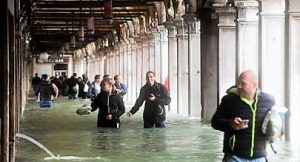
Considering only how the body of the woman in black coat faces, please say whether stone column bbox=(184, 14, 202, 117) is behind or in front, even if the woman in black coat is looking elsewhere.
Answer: behind

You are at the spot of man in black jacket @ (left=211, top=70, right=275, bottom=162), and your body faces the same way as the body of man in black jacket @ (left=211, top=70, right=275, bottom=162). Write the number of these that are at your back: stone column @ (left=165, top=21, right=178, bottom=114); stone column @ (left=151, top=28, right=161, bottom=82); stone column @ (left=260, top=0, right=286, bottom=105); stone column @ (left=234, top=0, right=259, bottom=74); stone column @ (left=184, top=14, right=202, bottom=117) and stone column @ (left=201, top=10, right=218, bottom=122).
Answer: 6

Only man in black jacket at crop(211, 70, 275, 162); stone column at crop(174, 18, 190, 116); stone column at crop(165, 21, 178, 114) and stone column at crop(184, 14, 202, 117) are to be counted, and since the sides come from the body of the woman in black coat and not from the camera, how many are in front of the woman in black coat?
1

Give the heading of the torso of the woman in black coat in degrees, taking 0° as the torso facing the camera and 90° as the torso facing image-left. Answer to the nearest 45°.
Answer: approximately 0°

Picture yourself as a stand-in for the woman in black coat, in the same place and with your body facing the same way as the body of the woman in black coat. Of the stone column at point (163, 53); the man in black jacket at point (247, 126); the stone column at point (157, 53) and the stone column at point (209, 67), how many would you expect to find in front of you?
1

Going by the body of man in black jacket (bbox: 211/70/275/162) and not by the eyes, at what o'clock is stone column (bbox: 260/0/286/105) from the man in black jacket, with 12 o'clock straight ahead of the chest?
The stone column is roughly at 6 o'clock from the man in black jacket.

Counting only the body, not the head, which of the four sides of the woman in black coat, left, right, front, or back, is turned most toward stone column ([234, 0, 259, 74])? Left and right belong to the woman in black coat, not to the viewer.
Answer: left

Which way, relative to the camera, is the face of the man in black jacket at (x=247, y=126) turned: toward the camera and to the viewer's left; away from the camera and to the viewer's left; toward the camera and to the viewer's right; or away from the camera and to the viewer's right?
toward the camera and to the viewer's left

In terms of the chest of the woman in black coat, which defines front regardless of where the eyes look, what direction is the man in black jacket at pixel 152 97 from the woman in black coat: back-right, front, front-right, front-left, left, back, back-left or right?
left

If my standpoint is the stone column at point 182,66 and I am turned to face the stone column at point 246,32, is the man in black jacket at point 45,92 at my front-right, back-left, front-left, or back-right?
back-right

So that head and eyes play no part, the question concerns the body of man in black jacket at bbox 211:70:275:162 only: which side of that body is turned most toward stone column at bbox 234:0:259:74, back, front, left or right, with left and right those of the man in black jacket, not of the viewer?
back
